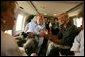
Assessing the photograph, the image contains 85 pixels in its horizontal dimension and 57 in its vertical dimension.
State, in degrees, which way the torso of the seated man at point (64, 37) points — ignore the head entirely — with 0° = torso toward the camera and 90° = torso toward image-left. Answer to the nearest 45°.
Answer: approximately 45°
